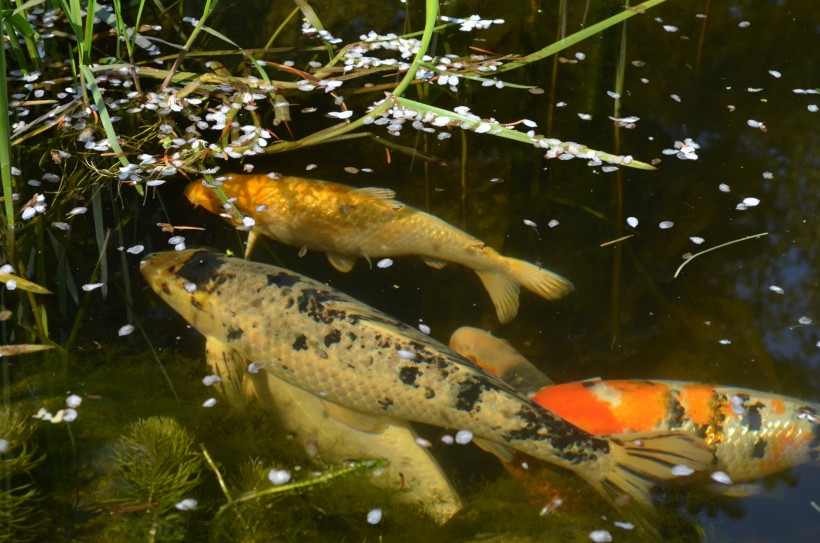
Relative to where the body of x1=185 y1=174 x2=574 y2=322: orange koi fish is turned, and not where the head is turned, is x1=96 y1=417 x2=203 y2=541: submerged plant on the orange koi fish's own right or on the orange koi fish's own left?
on the orange koi fish's own left

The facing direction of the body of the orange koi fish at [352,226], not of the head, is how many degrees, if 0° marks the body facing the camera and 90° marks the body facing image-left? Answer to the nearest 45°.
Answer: approximately 90°

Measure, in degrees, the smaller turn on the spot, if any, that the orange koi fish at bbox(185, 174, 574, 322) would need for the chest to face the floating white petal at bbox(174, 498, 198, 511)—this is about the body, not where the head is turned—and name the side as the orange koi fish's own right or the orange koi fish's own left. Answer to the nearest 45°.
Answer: approximately 90° to the orange koi fish's own left

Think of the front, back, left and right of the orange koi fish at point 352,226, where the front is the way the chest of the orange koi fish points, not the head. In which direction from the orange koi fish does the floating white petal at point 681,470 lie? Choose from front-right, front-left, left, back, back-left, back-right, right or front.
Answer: back-left

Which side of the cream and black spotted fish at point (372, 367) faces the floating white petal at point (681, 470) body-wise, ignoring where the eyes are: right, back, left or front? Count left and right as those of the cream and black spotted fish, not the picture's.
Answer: back

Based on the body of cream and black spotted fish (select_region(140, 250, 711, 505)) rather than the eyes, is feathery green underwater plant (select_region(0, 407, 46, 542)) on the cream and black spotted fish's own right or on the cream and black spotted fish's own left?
on the cream and black spotted fish's own left

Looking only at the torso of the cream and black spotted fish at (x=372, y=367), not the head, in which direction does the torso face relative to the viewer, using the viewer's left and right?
facing away from the viewer and to the left of the viewer

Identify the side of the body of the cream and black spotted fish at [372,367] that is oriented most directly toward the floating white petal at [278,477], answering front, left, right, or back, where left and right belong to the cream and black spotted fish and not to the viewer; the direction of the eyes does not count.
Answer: left

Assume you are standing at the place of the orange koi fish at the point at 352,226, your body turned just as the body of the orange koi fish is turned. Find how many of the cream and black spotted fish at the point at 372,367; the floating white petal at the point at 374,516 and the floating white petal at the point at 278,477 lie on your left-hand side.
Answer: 3

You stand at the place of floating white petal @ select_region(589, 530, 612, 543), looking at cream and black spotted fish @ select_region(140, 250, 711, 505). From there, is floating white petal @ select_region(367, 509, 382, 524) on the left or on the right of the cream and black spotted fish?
left

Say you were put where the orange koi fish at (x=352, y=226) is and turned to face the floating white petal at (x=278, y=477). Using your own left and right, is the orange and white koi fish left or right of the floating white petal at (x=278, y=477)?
left
